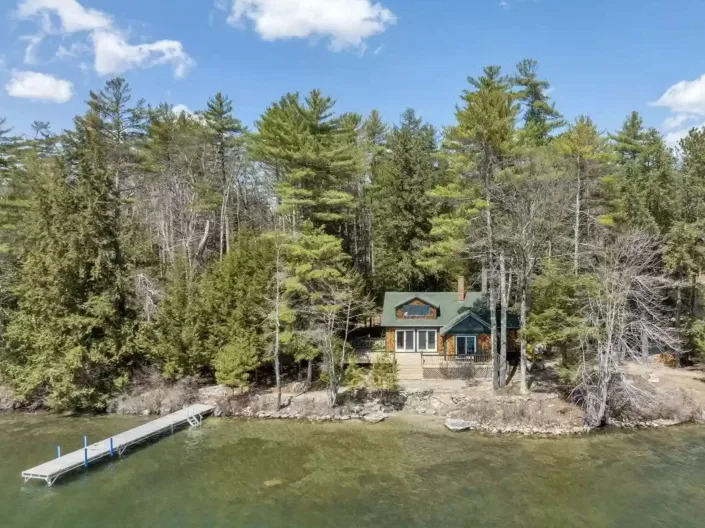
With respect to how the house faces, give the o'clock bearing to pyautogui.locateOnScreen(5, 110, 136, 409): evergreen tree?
The evergreen tree is roughly at 2 o'clock from the house.

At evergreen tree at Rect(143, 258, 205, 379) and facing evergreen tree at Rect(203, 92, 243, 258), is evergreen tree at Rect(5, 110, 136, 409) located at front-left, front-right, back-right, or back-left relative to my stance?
back-left

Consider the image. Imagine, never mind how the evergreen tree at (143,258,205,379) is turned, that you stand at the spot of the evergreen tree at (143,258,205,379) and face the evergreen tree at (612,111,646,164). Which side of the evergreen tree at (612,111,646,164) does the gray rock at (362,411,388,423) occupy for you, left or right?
right

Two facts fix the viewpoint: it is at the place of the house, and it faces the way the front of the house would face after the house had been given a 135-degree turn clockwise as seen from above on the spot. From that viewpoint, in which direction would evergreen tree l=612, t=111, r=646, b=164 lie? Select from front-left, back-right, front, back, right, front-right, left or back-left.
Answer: right

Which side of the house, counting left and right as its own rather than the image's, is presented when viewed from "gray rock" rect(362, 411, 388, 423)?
front

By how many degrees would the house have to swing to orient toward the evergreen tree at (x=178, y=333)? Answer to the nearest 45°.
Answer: approximately 45° to its right

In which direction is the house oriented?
toward the camera

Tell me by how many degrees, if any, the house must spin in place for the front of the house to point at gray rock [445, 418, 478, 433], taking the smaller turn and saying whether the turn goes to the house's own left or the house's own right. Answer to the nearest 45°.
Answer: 0° — it already faces it

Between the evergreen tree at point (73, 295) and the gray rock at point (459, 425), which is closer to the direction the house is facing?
the gray rock

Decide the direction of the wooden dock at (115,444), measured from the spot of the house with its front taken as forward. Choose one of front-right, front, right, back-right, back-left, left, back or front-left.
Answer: front-right

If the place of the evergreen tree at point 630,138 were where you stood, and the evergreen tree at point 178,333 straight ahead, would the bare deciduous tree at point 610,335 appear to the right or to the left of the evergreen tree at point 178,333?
left

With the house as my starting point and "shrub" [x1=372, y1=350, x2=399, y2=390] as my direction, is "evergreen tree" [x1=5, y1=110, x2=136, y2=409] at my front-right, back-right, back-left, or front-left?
front-right
